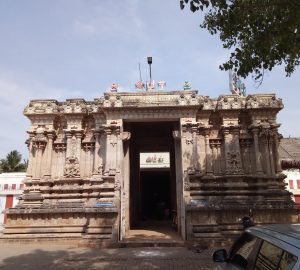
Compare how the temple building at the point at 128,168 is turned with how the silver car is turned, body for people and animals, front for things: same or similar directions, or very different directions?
very different directions

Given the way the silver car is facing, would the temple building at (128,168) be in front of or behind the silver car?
in front

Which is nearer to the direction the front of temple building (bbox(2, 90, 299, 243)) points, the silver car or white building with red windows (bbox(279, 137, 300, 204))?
the silver car

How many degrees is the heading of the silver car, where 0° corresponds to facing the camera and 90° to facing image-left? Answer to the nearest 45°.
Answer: approximately 135°

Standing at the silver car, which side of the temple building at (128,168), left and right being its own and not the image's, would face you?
front

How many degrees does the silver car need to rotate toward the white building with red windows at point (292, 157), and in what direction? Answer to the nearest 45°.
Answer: approximately 45° to its right

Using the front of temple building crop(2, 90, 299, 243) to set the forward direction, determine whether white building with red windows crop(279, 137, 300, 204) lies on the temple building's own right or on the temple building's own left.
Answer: on the temple building's own left

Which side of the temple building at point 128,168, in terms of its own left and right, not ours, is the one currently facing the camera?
front

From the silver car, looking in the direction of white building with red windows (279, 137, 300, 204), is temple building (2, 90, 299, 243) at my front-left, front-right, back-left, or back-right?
front-left
